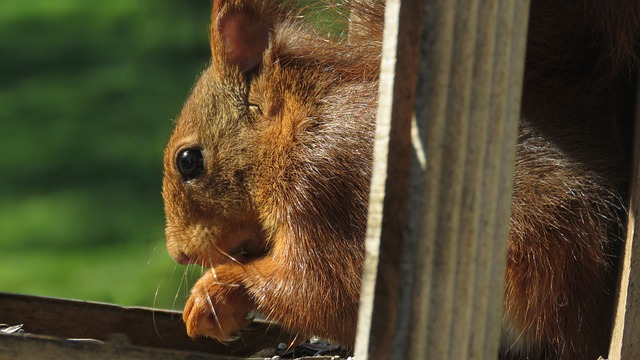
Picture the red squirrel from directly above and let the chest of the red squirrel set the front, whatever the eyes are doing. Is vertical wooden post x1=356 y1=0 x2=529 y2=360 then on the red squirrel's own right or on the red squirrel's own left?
on the red squirrel's own left

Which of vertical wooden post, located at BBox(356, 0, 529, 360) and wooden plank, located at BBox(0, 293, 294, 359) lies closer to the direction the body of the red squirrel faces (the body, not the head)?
the wooden plank

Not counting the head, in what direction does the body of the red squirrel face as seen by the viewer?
to the viewer's left

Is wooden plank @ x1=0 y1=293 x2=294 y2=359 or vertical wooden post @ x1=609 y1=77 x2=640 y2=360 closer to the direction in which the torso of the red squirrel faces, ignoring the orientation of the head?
the wooden plank

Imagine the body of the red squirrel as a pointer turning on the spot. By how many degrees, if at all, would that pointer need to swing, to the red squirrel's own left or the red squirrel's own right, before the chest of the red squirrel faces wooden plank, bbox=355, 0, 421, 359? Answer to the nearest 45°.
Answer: approximately 90° to the red squirrel's own left

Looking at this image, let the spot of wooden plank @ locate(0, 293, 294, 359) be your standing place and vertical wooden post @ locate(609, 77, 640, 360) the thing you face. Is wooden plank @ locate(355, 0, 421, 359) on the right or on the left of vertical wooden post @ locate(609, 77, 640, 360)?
right
